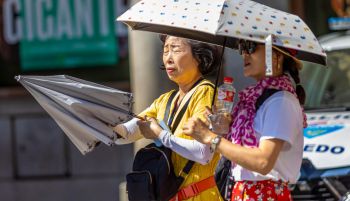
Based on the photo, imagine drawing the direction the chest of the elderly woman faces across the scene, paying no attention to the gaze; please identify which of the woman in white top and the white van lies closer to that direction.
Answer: the woman in white top

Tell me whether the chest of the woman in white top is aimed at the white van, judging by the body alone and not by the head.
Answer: no

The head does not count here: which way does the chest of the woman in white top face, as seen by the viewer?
to the viewer's left

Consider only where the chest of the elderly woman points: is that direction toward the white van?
no

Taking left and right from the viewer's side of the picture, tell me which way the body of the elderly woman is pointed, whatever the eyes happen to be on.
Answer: facing the viewer and to the left of the viewer

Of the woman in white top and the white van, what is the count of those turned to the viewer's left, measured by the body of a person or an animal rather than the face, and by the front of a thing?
1

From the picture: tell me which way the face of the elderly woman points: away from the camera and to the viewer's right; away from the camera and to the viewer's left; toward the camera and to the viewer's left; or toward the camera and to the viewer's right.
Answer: toward the camera and to the viewer's left

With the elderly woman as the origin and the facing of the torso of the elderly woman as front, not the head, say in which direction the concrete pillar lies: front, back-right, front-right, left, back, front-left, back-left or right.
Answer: back-right

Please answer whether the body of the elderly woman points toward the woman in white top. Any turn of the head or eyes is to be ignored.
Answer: no
